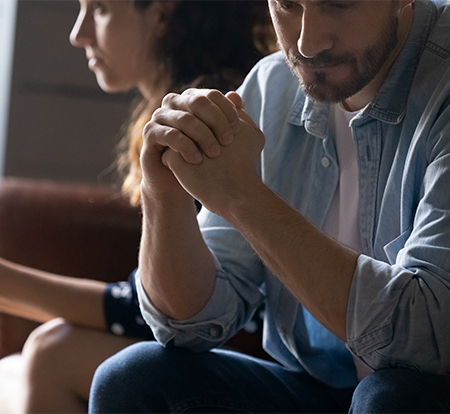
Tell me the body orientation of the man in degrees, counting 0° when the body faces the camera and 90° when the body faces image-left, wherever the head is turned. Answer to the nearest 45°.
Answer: approximately 45°

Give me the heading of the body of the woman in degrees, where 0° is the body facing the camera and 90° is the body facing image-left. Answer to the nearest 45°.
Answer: approximately 90°

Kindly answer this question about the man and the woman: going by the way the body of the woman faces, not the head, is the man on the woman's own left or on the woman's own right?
on the woman's own left

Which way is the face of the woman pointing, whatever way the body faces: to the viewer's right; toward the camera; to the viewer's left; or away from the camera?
to the viewer's left
